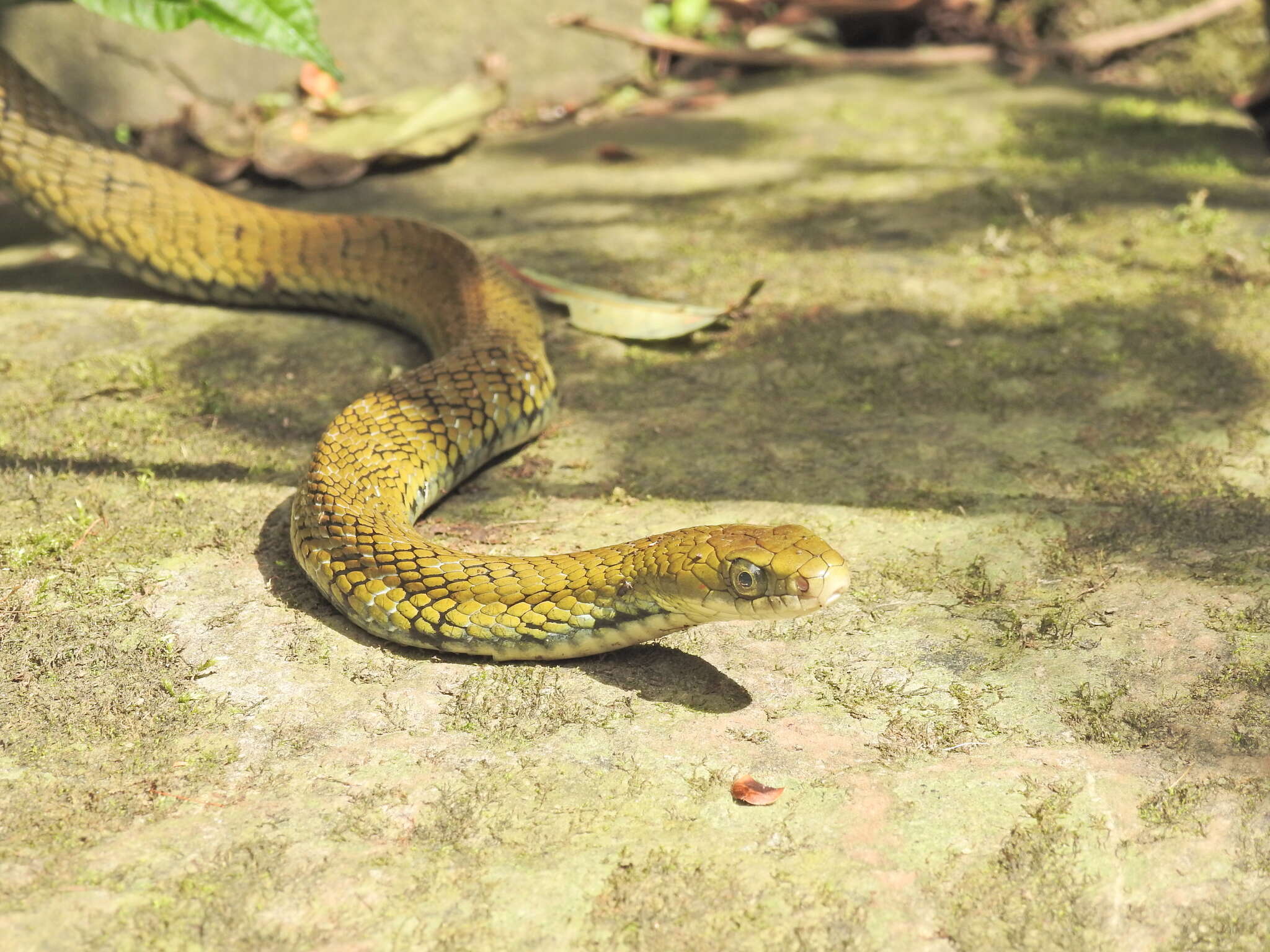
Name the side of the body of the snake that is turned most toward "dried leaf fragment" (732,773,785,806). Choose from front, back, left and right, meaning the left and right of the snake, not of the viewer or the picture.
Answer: right

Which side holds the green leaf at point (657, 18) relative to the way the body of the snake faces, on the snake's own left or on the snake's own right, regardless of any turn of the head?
on the snake's own left

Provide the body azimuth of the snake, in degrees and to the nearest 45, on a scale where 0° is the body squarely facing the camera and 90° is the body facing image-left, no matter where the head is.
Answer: approximately 270°

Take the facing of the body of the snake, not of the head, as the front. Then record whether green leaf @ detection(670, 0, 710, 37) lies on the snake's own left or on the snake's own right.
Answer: on the snake's own left

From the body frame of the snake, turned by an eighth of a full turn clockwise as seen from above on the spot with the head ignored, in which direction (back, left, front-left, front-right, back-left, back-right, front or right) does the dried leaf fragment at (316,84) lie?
back-left

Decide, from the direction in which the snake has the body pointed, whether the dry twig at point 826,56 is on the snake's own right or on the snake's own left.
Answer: on the snake's own left

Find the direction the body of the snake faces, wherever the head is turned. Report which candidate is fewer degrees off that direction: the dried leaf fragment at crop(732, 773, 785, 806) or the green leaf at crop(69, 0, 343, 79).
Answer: the dried leaf fragment

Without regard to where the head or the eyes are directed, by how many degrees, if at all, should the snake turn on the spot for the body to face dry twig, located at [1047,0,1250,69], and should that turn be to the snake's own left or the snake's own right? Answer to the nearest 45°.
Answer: approximately 45° to the snake's own left

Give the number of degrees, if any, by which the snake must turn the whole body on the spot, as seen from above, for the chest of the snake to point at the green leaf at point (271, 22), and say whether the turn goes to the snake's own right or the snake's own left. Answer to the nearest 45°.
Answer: approximately 135° to the snake's own left
